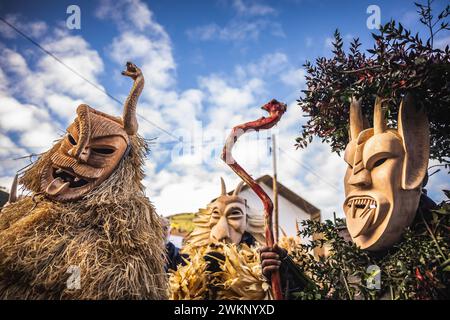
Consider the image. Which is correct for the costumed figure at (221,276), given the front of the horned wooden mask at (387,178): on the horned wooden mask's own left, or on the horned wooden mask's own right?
on the horned wooden mask's own right

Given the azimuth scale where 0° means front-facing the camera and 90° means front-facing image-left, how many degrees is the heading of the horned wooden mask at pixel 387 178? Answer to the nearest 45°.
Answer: approximately 45°
